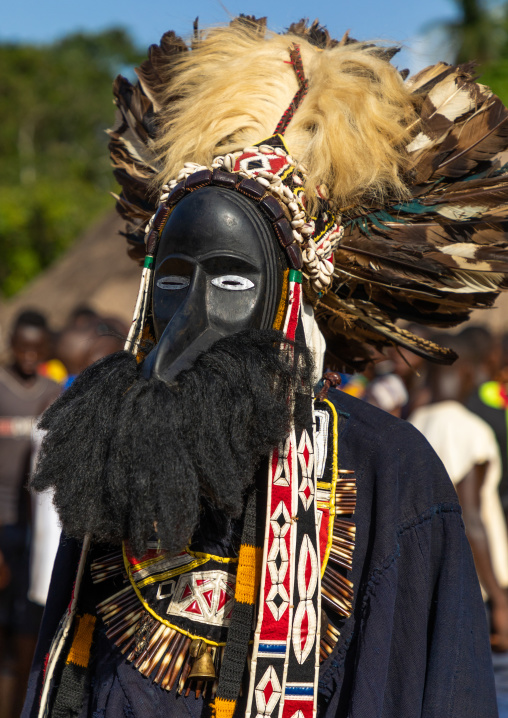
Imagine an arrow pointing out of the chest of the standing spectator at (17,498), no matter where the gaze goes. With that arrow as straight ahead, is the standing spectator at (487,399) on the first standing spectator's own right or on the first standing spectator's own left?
on the first standing spectator's own left

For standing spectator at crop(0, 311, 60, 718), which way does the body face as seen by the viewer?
toward the camera

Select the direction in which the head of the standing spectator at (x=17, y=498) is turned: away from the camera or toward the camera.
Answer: toward the camera

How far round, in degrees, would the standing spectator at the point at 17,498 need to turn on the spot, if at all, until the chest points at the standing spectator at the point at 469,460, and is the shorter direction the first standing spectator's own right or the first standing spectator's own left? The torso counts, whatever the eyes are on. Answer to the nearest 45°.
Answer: approximately 90° to the first standing spectator's own left

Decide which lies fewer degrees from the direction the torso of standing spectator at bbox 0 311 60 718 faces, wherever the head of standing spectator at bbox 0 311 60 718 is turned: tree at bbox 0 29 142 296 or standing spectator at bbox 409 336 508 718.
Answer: the standing spectator

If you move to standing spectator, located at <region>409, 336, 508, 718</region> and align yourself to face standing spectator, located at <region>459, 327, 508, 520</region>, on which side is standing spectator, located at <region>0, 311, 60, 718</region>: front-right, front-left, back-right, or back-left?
back-left

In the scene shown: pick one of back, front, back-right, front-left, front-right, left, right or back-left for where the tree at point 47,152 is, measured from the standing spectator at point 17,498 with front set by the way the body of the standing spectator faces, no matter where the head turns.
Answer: back
